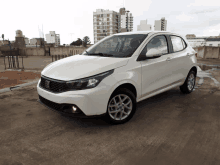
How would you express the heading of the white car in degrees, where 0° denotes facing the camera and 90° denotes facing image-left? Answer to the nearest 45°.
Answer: approximately 45°

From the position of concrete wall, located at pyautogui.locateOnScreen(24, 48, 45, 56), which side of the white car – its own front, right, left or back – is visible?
right

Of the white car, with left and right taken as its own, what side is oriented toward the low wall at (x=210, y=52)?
back
